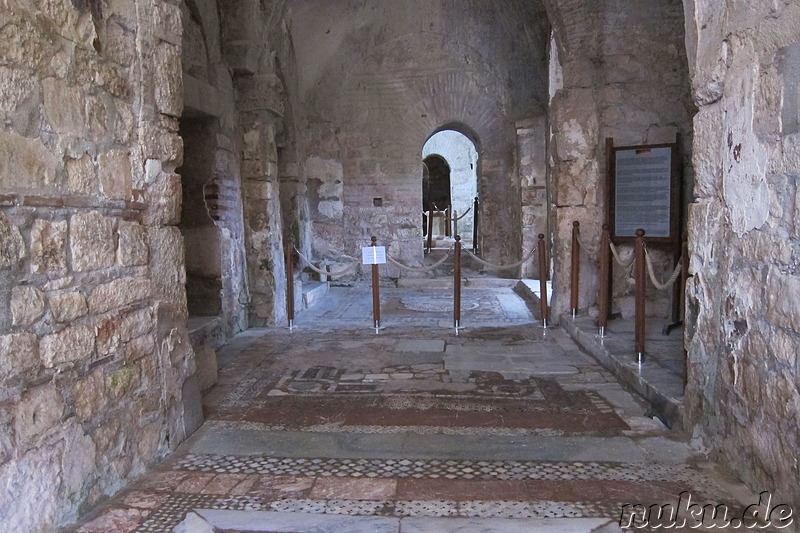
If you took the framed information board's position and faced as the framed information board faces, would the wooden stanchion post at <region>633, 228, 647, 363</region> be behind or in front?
in front

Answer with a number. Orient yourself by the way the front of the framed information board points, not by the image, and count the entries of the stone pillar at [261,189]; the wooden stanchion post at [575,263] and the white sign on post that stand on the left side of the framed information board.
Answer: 0

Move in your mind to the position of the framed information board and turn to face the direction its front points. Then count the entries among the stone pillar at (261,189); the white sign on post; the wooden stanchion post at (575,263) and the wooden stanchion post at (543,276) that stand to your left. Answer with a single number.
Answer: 0

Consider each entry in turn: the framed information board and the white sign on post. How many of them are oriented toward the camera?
2

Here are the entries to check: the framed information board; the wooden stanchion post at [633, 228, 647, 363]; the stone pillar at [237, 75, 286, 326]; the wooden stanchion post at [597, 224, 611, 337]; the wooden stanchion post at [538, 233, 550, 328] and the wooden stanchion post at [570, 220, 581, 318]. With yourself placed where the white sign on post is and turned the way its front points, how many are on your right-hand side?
1

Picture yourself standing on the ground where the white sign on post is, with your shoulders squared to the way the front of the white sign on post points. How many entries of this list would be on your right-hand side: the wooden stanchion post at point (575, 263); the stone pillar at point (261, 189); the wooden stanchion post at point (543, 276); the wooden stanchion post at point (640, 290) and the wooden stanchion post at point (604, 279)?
1

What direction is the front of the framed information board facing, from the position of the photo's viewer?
facing the viewer

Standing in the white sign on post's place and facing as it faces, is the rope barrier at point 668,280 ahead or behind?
ahead

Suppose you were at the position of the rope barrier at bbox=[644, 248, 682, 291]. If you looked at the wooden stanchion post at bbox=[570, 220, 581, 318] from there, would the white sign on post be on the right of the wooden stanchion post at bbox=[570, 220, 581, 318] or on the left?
left

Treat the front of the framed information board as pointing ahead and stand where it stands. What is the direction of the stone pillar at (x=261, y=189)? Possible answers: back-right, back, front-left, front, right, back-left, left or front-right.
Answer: right

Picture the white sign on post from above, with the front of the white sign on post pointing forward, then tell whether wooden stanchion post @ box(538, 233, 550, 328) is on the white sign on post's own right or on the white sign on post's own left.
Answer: on the white sign on post's own left

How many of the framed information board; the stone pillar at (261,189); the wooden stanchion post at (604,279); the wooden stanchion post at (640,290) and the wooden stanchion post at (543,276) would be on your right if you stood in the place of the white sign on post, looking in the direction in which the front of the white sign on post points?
1

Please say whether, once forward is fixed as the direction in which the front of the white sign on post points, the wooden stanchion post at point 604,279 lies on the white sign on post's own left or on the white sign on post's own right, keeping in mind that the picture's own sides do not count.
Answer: on the white sign on post's own left

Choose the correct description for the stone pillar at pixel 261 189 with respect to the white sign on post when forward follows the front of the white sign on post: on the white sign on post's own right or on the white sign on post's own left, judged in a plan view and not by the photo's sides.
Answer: on the white sign on post's own right

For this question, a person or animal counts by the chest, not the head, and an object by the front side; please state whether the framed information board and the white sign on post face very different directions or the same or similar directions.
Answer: same or similar directions

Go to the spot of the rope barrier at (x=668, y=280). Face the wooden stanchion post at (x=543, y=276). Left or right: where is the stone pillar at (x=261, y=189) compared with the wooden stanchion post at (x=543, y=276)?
left

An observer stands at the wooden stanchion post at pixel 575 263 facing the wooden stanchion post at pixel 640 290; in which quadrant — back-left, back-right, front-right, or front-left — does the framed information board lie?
front-left

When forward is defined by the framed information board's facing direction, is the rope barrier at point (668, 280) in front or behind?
in front
